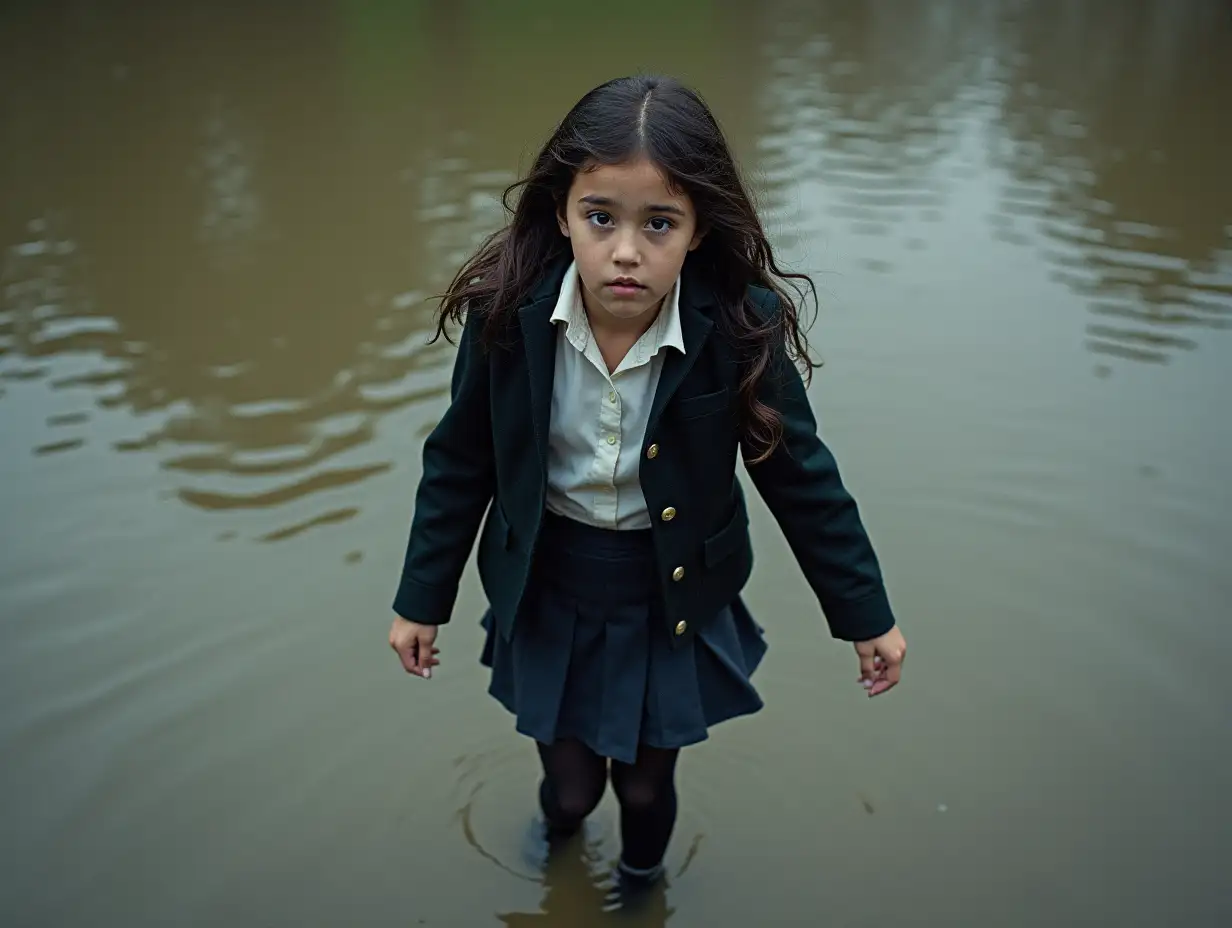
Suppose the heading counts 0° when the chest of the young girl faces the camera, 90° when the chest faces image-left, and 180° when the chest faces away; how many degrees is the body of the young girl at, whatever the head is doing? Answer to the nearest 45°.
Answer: approximately 0°
